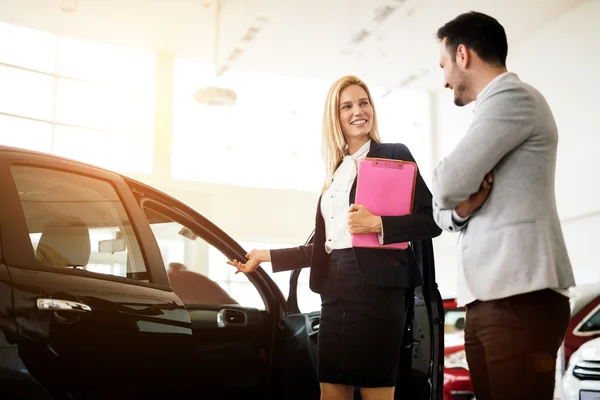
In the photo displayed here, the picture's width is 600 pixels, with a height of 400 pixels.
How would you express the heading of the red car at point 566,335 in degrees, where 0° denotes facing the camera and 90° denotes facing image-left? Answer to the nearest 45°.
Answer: approximately 45°

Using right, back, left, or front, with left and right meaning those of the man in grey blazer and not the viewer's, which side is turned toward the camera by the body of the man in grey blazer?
left

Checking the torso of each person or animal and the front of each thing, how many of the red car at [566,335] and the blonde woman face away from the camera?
0

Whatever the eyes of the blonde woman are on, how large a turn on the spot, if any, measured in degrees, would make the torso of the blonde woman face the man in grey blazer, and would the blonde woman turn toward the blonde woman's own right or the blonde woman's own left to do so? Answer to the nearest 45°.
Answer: approximately 90° to the blonde woman's own left

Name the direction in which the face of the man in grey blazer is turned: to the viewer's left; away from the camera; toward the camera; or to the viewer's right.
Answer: to the viewer's left

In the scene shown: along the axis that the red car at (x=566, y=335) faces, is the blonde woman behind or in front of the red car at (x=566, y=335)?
in front

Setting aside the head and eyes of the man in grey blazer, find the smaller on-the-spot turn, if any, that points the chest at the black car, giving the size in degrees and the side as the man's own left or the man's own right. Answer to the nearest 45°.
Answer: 0° — they already face it

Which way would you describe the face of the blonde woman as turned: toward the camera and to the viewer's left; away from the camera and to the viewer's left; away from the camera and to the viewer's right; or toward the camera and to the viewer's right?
toward the camera and to the viewer's right
